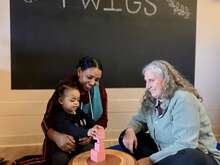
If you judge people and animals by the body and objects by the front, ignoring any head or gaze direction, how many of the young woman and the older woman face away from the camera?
0

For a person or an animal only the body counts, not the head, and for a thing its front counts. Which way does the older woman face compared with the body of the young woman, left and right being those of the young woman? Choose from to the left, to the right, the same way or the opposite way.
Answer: to the right

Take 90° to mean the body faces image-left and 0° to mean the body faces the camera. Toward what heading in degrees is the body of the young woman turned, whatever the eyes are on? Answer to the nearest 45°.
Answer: approximately 315°
